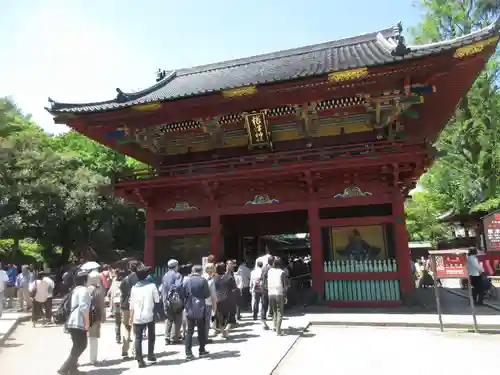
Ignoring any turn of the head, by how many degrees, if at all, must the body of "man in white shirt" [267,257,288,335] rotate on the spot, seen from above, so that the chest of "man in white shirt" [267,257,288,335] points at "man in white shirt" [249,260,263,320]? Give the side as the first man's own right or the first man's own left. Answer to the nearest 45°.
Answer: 0° — they already face them

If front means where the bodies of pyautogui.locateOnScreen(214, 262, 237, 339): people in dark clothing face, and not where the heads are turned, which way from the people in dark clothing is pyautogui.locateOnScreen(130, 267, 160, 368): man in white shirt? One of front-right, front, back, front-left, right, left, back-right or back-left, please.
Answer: back-left

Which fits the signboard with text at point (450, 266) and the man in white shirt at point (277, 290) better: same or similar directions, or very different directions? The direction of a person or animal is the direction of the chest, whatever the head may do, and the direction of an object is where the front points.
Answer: very different directions

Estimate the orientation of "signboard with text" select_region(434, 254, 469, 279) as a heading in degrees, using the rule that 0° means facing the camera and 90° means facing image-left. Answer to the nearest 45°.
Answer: approximately 0°

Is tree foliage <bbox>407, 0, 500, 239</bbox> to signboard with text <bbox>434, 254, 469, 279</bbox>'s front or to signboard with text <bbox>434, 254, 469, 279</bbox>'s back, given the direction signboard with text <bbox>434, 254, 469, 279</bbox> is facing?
to the back

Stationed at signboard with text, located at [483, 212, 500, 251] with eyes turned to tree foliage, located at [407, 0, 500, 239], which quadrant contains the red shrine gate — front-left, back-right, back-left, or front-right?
back-left

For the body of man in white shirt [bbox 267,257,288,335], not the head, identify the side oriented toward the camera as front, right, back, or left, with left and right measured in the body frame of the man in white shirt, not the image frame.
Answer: back

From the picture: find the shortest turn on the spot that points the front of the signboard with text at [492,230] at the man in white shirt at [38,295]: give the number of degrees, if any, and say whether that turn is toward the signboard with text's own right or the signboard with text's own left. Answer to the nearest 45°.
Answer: approximately 45° to the signboard with text's own right

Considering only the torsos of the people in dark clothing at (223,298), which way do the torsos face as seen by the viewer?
away from the camera

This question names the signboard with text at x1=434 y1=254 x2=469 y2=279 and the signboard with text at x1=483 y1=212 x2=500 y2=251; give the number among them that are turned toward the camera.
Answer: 2

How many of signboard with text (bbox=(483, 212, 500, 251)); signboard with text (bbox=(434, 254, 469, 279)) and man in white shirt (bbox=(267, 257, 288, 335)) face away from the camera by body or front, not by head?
1

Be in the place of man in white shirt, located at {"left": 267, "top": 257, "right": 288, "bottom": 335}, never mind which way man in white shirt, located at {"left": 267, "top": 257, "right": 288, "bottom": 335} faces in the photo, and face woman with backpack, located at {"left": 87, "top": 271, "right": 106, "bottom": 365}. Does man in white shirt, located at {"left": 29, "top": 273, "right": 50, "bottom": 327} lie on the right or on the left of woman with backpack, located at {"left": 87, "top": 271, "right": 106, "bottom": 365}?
right

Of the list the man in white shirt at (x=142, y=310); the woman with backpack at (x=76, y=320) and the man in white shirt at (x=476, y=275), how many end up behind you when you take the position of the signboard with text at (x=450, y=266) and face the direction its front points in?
1
